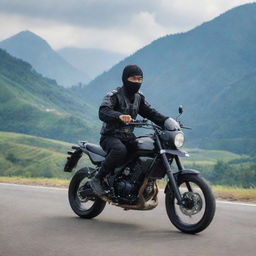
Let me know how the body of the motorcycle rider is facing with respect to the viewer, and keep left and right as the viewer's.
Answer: facing the viewer and to the right of the viewer
